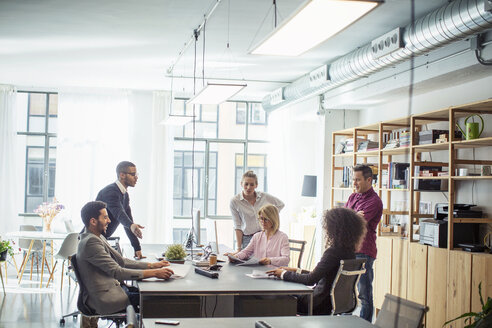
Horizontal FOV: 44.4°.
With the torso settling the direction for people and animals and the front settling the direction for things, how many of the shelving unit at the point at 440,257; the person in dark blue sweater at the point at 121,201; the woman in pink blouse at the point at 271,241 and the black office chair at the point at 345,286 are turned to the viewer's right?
1

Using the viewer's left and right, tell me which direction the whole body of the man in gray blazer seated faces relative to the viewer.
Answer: facing to the right of the viewer

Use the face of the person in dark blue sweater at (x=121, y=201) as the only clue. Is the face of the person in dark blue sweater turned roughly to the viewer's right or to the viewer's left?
to the viewer's right

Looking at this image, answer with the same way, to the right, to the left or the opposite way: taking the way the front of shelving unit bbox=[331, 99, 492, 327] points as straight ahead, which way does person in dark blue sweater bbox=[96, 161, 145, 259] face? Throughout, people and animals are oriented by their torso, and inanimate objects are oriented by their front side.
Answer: the opposite way

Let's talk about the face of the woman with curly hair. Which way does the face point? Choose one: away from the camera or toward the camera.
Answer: away from the camera

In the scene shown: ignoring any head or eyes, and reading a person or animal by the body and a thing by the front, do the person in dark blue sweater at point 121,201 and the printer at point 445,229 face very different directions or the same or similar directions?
very different directions

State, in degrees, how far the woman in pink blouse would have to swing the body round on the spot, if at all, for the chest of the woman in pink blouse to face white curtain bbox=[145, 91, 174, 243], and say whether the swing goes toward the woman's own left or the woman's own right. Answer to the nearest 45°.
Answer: approximately 135° to the woman's own right

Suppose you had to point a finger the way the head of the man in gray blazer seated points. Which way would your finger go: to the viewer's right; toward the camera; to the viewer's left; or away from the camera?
to the viewer's right

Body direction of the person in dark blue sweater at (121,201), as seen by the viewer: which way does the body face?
to the viewer's right

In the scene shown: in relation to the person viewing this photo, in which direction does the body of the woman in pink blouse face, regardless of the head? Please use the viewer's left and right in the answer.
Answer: facing the viewer and to the left of the viewer

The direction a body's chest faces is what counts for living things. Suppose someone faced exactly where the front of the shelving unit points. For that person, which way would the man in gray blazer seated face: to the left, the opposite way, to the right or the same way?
the opposite way

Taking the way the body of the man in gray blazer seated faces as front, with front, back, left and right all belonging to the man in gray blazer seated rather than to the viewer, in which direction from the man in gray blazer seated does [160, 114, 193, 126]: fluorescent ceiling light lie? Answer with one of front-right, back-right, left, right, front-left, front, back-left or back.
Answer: left

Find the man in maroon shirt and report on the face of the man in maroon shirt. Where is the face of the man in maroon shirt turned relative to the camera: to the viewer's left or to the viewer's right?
to the viewer's left

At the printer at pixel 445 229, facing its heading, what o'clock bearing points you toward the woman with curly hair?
The woman with curly hair is roughly at 11 o'clock from the printer.

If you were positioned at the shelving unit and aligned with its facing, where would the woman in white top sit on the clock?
The woman in white top is roughly at 1 o'clock from the shelving unit.

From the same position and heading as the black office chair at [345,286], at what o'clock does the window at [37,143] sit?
The window is roughly at 12 o'clock from the black office chair.

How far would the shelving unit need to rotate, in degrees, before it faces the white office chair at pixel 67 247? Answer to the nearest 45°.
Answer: approximately 45° to its right

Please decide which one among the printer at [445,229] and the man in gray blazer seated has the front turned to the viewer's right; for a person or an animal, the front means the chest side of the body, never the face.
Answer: the man in gray blazer seated

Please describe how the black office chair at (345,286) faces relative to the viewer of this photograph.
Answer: facing away from the viewer and to the left of the viewer
